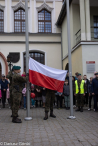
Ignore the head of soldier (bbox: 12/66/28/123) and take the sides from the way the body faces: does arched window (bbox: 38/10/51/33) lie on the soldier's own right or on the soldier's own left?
on the soldier's own left

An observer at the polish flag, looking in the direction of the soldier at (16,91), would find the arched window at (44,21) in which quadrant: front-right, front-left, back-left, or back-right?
back-right

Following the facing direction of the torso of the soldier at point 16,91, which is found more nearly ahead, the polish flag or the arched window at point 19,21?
the polish flag

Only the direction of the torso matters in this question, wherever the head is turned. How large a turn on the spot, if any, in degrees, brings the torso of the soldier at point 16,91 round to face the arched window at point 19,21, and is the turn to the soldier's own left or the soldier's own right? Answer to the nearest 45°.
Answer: approximately 90° to the soldier's own left

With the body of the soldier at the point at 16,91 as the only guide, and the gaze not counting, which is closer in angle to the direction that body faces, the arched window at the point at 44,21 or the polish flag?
the polish flag
